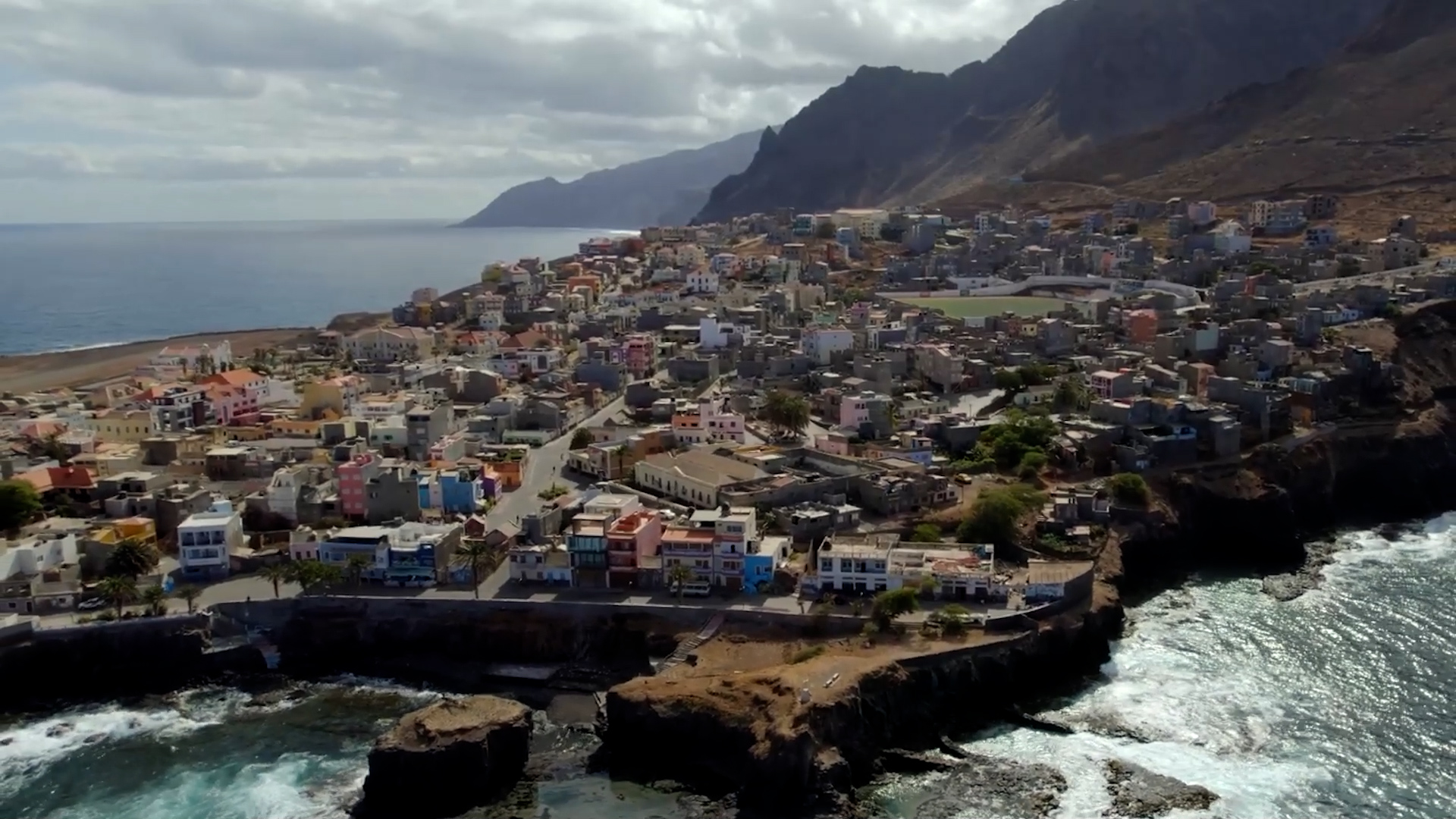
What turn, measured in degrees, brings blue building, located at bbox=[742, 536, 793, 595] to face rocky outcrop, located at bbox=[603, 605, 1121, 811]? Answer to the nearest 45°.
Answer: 0° — it already faces it

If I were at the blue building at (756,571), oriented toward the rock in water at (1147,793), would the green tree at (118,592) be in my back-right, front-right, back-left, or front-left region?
back-right

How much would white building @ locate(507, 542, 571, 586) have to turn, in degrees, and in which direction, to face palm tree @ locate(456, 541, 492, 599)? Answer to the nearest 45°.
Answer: approximately 90° to its right

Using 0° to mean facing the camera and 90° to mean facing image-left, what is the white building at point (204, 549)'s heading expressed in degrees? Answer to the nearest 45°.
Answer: approximately 0°

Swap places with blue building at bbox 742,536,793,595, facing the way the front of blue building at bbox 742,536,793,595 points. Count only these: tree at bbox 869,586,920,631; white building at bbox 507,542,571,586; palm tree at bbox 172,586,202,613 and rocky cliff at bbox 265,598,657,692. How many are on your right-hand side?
3

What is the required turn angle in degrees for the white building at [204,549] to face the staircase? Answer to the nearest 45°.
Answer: approximately 45° to its left

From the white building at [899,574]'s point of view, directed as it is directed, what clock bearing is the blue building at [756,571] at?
The blue building is roughly at 3 o'clock from the white building.

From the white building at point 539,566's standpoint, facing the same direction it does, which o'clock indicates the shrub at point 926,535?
The shrub is roughly at 9 o'clock from the white building.

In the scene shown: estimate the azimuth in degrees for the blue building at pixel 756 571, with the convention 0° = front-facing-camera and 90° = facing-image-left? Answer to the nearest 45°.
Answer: approximately 0°

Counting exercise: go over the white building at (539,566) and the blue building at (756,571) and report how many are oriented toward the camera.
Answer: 2

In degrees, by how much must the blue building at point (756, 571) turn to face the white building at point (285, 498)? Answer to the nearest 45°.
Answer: approximately 90° to its right

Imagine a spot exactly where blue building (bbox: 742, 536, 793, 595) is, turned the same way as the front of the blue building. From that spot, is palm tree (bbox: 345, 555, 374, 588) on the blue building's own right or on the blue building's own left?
on the blue building's own right
